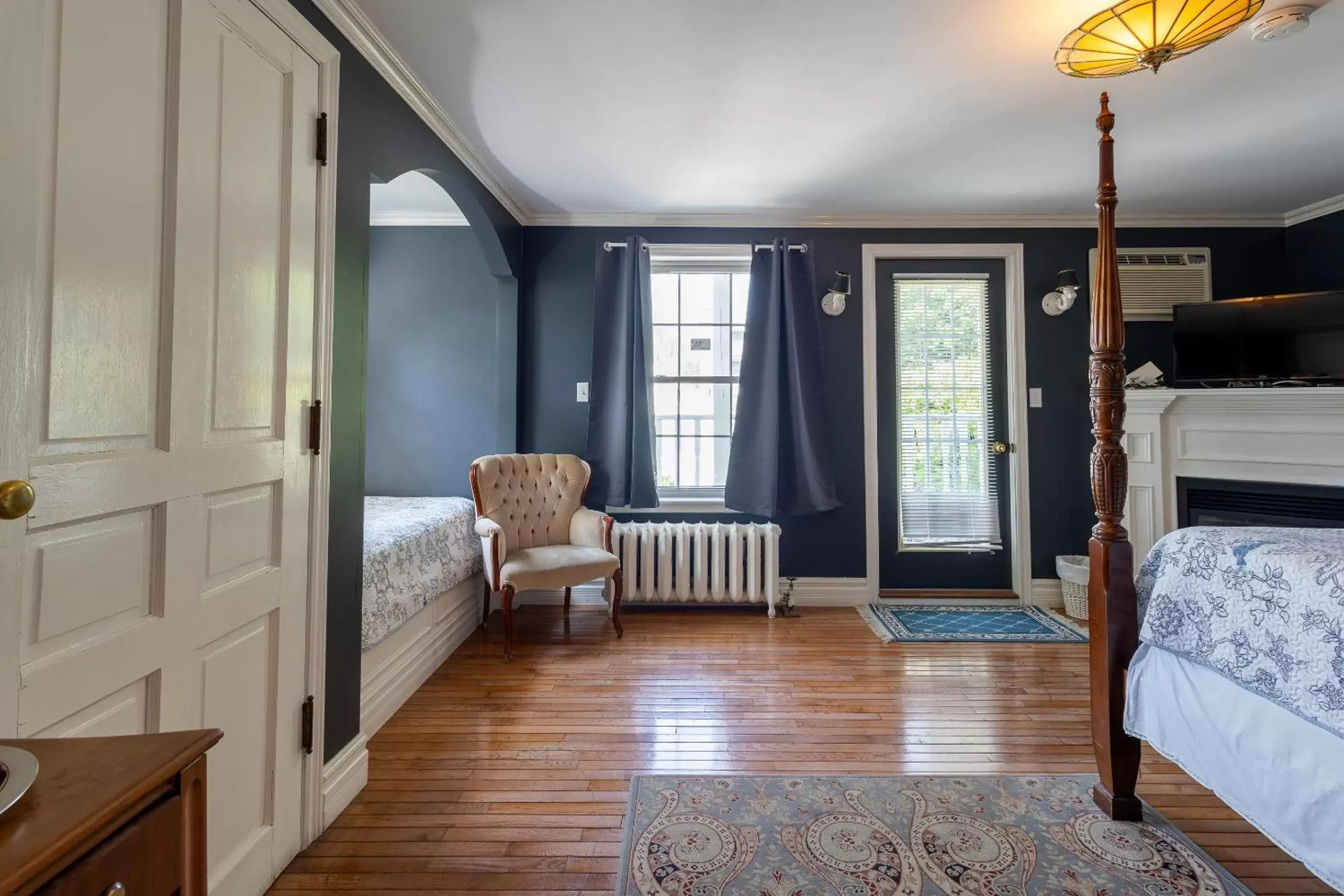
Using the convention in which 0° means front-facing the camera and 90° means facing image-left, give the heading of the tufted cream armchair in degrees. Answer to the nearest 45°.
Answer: approximately 315°

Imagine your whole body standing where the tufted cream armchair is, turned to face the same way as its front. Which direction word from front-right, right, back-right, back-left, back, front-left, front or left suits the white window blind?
front-left

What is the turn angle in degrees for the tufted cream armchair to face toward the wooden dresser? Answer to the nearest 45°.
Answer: approximately 45° to its right

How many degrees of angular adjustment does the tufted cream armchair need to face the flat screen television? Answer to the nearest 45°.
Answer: approximately 45° to its left

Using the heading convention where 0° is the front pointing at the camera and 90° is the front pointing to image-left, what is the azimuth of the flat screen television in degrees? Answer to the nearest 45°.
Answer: approximately 45°

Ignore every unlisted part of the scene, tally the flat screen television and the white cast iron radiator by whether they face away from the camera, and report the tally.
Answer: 0

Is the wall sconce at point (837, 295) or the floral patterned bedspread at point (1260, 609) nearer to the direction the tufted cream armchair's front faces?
the floral patterned bedspread

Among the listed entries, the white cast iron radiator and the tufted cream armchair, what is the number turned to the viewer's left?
0

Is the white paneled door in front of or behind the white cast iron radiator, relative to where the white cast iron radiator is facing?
in front

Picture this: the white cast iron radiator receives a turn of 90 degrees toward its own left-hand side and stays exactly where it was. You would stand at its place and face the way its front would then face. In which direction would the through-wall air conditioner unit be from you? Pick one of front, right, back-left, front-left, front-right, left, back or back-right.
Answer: front

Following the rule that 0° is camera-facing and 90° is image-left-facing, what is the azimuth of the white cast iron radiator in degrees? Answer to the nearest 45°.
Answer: approximately 0°
